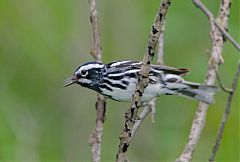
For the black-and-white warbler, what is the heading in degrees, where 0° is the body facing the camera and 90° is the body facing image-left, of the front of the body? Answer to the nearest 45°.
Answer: approximately 90°
